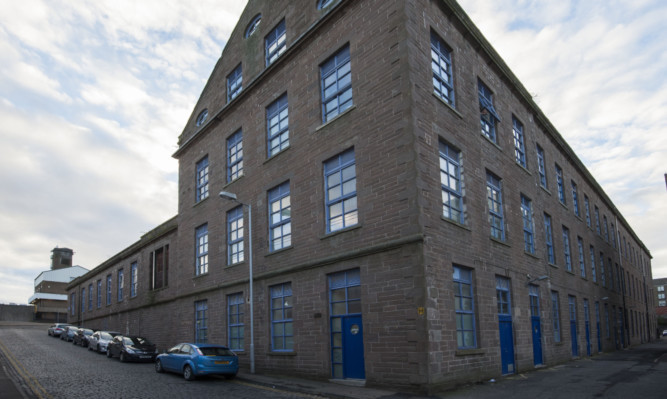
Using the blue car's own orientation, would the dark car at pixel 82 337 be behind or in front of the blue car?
in front

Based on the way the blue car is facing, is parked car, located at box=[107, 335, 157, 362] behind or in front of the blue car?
in front

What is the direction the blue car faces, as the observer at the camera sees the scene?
facing away from the viewer and to the left of the viewer

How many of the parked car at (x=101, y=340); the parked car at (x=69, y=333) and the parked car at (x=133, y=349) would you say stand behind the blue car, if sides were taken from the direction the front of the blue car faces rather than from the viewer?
0

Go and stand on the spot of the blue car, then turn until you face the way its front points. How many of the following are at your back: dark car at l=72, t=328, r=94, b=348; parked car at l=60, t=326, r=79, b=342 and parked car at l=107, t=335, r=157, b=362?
0

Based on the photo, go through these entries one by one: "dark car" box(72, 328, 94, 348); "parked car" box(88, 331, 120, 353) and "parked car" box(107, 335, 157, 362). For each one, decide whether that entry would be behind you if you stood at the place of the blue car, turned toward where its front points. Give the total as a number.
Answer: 0

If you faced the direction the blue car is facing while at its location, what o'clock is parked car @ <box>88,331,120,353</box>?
The parked car is roughly at 1 o'clock from the blue car.

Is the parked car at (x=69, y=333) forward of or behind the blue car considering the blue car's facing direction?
forward
